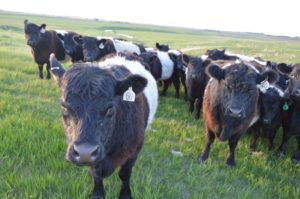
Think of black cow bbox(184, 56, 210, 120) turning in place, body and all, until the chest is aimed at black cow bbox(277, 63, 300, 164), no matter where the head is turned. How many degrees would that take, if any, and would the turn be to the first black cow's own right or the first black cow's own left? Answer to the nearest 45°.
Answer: approximately 45° to the first black cow's own left

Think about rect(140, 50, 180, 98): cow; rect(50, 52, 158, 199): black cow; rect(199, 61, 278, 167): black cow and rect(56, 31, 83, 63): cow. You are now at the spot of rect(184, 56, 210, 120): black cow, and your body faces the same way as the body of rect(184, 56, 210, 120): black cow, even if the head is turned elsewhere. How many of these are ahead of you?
2

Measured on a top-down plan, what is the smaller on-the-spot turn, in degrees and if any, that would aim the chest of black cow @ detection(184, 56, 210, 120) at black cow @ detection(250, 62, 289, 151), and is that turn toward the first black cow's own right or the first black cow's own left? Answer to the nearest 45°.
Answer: approximately 45° to the first black cow's own left

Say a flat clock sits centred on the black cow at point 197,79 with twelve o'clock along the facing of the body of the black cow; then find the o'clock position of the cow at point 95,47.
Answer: The cow is roughly at 4 o'clock from the black cow.

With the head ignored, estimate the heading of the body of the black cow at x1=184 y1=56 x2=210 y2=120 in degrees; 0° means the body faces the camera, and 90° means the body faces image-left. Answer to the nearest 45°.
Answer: approximately 0°

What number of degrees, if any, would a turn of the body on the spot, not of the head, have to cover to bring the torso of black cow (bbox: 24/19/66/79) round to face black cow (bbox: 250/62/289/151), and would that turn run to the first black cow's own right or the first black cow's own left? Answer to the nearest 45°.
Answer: approximately 90° to the first black cow's own left

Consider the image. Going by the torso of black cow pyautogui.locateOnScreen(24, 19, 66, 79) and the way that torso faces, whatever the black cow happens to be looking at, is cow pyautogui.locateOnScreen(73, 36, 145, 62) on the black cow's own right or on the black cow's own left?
on the black cow's own left
